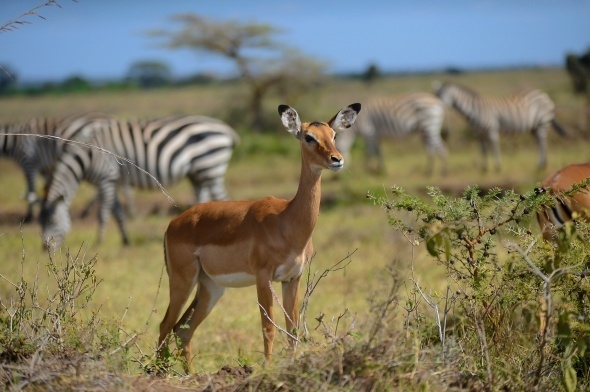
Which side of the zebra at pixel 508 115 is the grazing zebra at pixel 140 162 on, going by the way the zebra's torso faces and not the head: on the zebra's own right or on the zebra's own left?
on the zebra's own left

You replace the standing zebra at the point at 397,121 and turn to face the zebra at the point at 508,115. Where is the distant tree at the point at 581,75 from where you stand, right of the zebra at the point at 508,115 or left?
left

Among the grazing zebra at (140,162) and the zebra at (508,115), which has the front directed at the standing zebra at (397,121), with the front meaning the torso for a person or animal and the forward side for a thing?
the zebra

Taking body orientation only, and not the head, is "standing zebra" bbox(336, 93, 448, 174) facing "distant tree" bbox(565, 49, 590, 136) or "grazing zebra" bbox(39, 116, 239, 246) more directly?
the grazing zebra

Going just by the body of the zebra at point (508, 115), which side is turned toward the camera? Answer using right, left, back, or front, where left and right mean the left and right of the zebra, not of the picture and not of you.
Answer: left

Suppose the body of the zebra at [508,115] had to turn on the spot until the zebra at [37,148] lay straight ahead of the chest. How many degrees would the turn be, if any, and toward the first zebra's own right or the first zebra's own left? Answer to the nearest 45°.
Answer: approximately 45° to the first zebra's own left

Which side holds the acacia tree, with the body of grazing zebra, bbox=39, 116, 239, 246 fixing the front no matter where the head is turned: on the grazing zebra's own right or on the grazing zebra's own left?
on the grazing zebra's own right

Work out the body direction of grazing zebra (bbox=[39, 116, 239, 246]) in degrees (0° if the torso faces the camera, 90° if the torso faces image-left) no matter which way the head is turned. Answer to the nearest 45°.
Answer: approximately 90°

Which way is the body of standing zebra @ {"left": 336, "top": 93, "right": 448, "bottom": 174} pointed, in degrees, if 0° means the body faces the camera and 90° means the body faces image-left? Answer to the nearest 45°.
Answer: approximately 90°
